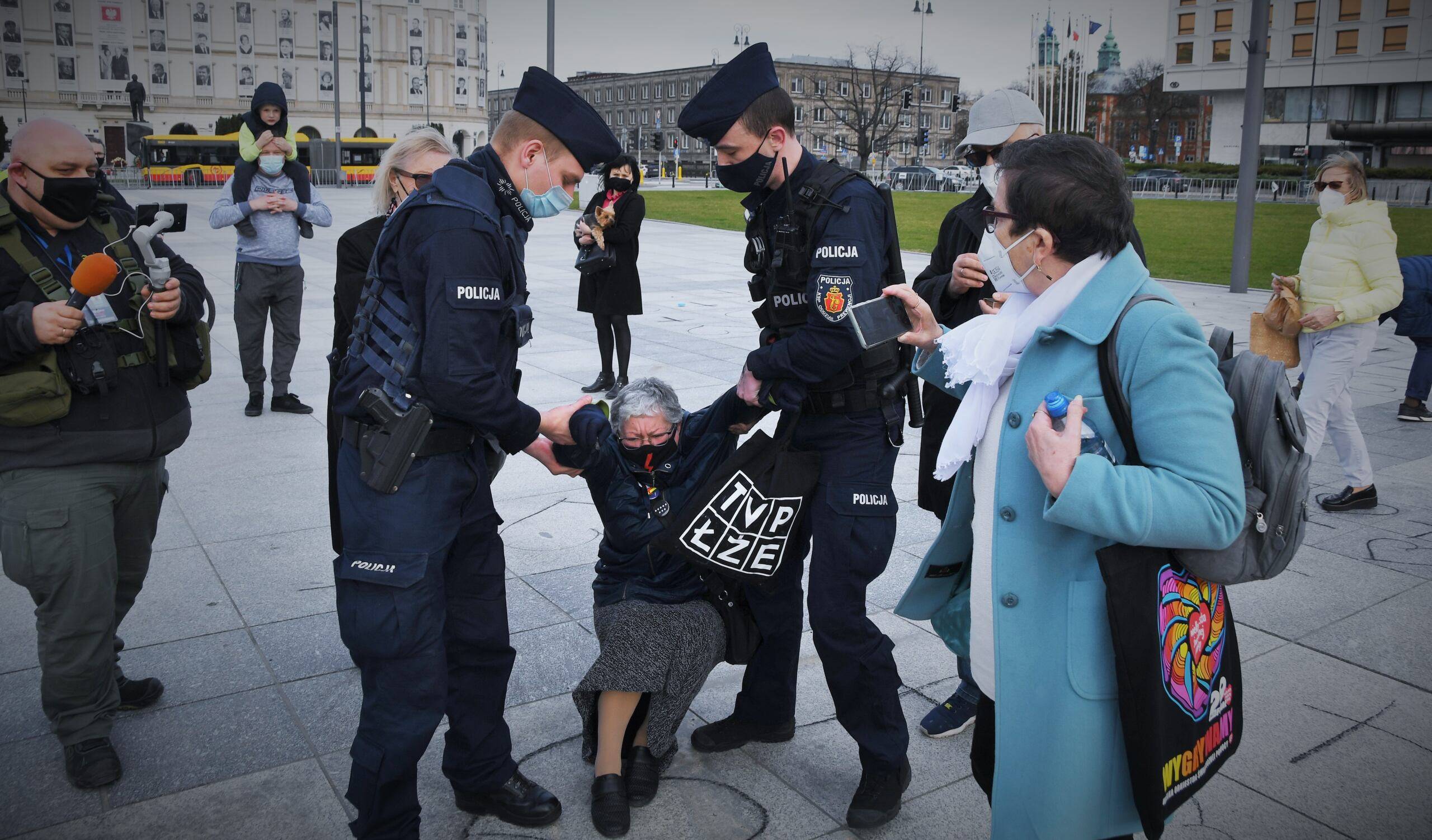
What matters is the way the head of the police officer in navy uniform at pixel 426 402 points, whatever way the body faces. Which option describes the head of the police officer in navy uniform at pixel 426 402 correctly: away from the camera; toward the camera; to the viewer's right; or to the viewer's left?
to the viewer's right

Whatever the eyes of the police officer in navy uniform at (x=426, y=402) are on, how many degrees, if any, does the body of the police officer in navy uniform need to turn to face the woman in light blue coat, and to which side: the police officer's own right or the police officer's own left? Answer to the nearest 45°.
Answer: approximately 45° to the police officer's own right

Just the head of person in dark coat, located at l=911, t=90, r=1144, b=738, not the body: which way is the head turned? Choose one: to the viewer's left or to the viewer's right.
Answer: to the viewer's left

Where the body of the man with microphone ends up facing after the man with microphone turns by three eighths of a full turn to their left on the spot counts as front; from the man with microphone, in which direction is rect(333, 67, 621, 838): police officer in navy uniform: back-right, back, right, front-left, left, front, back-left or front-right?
back-right

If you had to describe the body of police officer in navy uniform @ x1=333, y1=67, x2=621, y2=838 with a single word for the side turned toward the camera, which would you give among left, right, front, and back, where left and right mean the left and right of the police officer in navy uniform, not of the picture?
right

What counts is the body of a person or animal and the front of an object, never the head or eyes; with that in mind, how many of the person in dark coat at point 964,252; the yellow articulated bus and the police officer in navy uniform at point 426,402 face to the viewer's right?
1

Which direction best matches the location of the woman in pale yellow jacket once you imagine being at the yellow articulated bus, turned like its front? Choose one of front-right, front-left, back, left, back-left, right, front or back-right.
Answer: left

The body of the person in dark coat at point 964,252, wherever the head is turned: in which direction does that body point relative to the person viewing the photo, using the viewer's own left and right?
facing the viewer and to the left of the viewer

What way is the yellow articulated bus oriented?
to the viewer's left

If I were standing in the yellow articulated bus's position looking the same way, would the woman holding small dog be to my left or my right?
on my left

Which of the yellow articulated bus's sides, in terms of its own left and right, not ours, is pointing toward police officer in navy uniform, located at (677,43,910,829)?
left

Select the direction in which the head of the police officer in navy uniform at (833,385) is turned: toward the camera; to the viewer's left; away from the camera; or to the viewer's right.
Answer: to the viewer's left

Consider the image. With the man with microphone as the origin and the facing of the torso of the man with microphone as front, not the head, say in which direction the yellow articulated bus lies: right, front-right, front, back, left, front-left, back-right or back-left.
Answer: back-left

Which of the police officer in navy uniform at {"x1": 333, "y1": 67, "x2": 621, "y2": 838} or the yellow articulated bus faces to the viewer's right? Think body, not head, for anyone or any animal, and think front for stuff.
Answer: the police officer in navy uniform
